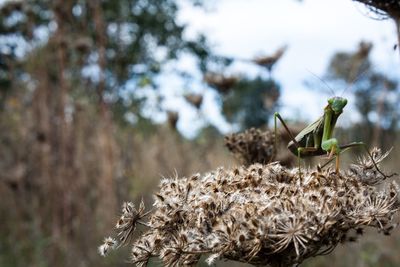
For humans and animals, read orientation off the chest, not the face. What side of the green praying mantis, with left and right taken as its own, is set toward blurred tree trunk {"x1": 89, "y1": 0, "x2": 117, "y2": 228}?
back

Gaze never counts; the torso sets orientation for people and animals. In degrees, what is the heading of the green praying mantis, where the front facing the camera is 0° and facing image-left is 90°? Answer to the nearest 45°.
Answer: approximately 315°

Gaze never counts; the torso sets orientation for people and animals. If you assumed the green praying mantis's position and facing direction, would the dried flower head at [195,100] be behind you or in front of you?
behind

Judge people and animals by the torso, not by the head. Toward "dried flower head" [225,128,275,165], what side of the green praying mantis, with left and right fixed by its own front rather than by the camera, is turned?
back

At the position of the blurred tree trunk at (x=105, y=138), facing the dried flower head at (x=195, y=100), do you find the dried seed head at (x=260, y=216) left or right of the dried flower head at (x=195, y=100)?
right
